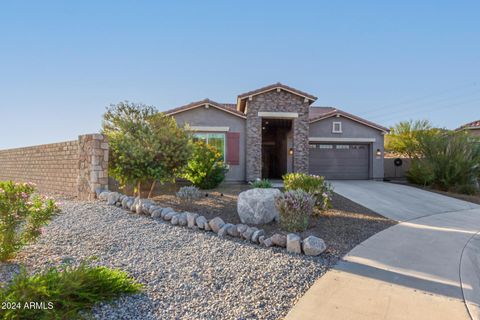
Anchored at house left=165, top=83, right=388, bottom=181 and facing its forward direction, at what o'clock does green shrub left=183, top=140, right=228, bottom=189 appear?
The green shrub is roughly at 1 o'clock from the house.

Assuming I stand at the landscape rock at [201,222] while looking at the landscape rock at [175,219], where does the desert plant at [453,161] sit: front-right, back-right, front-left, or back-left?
back-right

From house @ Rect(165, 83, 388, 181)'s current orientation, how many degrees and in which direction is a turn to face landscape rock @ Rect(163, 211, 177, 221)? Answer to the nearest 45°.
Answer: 0° — it already faces it

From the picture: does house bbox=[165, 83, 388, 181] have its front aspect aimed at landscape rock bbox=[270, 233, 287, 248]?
yes

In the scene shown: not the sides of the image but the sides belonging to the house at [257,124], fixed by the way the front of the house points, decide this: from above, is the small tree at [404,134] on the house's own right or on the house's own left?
on the house's own left

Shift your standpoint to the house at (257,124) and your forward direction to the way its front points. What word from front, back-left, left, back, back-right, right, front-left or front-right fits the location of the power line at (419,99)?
back-left

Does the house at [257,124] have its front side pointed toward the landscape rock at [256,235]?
yes

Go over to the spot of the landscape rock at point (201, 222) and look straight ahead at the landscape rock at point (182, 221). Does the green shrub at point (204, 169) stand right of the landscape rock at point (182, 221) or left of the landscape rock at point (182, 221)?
right

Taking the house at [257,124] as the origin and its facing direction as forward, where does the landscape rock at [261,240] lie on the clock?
The landscape rock is roughly at 12 o'clock from the house.

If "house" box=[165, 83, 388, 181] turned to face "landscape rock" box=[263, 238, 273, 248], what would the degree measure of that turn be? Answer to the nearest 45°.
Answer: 0° — it already faces it

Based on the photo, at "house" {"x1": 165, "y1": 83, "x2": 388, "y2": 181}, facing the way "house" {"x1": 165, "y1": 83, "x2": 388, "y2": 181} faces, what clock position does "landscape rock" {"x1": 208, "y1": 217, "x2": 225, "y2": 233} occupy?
The landscape rock is roughly at 12 o'clock from the house.

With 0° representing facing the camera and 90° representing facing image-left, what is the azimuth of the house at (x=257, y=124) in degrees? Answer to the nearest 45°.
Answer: approximately 0°

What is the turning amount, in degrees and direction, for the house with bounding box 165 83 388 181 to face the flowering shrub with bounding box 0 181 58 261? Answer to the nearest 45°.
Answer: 0° — it already faces it
